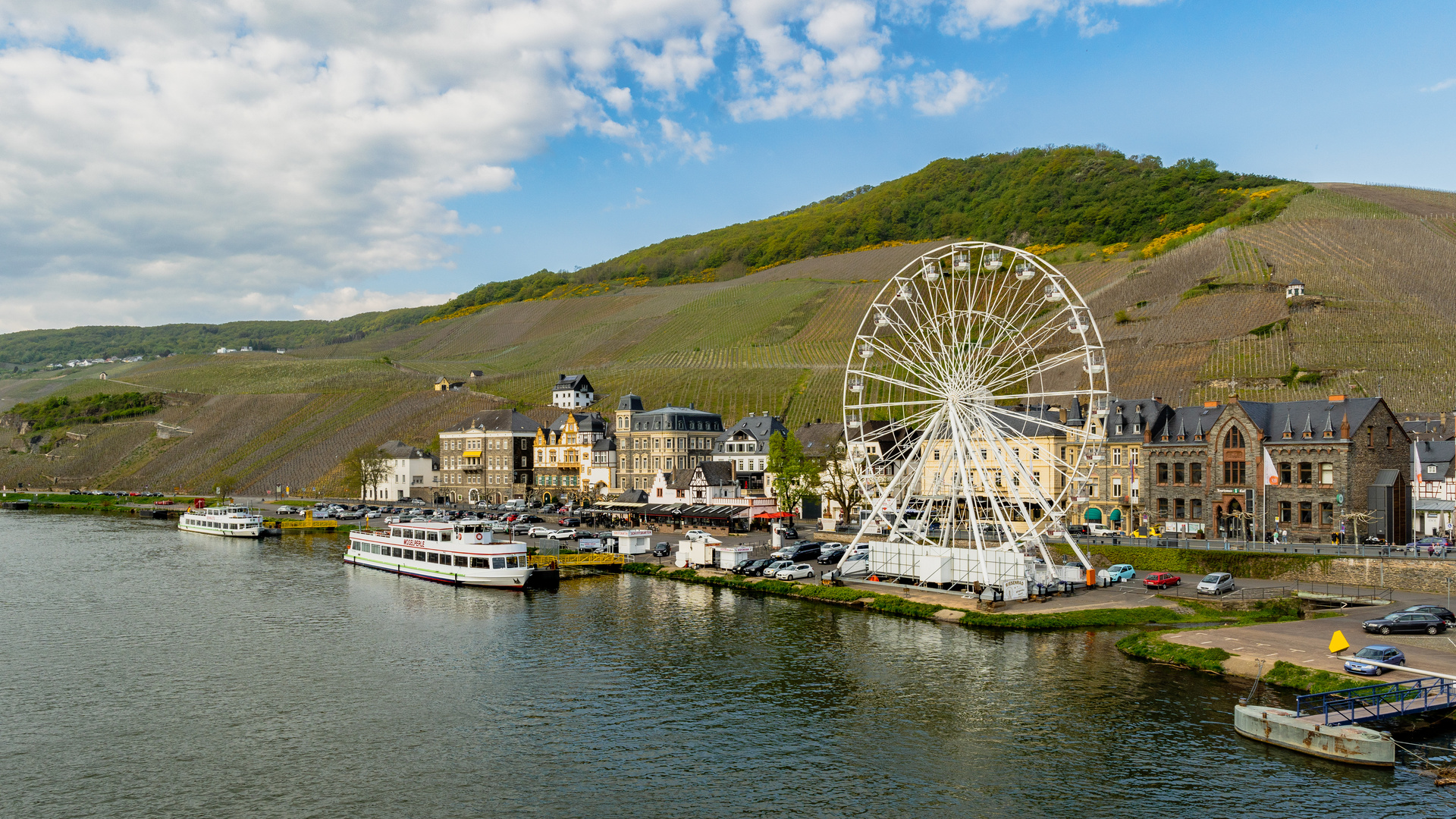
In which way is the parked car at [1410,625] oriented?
to the viewer's left

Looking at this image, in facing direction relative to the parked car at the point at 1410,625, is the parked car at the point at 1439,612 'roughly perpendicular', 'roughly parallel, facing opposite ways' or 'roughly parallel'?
roughly parallel

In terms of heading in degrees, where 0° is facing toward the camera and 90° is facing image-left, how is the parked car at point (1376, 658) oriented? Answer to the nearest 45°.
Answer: approximately 45°

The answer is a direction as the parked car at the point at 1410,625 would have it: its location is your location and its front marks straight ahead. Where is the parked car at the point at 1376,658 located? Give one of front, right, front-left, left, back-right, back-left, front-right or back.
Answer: left

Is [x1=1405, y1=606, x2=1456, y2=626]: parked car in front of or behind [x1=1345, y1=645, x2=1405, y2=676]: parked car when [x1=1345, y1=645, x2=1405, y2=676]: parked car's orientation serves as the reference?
behind

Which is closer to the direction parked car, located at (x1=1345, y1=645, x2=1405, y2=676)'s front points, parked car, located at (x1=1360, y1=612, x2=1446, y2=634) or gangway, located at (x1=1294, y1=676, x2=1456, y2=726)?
the gangway

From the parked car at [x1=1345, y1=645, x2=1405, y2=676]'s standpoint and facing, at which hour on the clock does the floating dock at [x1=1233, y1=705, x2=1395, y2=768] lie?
The floating dock is roughly at 11 o'clock from the parked car.

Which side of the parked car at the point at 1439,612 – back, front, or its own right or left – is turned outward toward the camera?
left

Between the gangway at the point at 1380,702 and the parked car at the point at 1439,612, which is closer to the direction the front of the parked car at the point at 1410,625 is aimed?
the gangway
